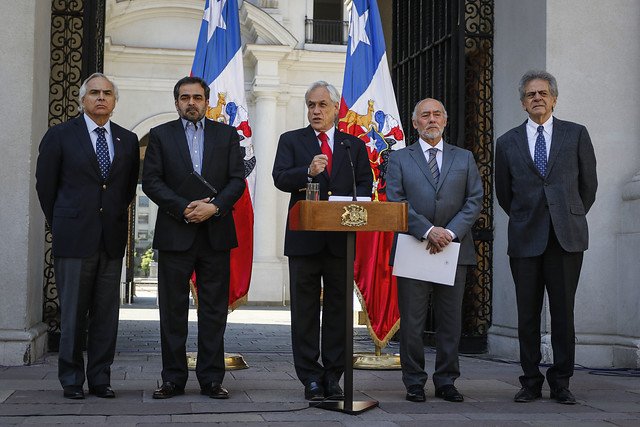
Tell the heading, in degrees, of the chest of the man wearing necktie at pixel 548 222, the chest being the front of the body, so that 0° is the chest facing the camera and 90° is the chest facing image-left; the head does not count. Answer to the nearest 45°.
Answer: approximately 0°

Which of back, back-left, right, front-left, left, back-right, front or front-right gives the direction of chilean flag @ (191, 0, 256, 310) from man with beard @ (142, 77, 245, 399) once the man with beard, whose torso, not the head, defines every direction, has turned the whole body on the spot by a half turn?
front

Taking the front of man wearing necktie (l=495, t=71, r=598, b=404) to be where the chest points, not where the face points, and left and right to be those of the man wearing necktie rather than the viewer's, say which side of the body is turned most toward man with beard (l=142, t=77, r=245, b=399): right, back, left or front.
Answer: right

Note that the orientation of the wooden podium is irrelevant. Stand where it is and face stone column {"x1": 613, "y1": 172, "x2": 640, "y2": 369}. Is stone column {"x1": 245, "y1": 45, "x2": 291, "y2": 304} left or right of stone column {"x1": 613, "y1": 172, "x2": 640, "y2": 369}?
left

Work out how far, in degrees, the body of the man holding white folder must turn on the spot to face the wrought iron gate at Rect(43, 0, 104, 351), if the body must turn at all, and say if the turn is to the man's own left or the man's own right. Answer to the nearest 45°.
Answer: approximately 135° to the man's own right

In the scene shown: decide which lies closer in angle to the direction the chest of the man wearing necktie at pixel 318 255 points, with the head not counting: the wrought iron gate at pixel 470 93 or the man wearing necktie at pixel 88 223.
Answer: the man wearing necktie
